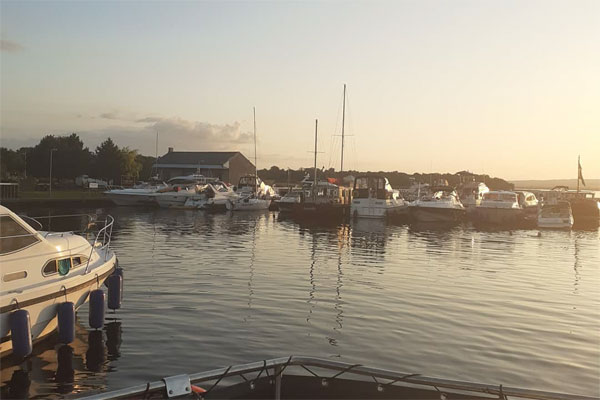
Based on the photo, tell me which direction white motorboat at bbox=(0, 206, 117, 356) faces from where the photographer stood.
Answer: facing away from the viewer and to the right of the viewer

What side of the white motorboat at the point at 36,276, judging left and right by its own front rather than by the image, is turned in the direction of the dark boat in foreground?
right
